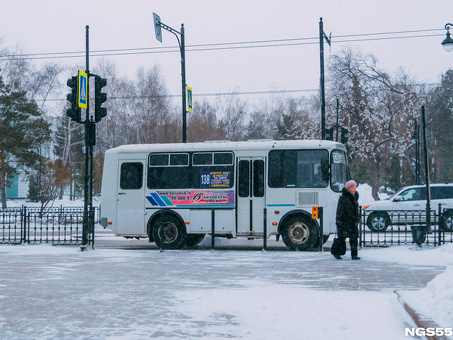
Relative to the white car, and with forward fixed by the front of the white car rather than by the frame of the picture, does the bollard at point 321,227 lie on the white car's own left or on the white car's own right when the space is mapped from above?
on the white car's own left

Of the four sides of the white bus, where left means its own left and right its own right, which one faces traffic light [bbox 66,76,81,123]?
back

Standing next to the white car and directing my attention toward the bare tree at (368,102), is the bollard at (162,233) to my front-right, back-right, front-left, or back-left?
back-left

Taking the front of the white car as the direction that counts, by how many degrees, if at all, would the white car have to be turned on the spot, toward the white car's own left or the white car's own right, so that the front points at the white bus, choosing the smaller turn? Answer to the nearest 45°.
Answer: approximately 45° to the white car's own left

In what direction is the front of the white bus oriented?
to the viewer's right

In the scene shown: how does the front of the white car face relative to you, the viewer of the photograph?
facing to the left of the viewer

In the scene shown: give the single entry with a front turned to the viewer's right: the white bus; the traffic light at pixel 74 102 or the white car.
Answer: the white bus

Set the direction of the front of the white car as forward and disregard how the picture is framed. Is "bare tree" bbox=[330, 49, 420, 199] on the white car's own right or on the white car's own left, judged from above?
on the white car's own right
